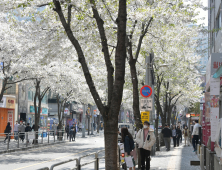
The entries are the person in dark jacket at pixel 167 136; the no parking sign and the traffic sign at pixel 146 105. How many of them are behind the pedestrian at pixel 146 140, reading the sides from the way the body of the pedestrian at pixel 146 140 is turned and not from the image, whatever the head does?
3

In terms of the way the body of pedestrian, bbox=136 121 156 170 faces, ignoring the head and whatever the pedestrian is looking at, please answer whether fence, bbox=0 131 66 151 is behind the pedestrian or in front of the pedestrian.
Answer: behind

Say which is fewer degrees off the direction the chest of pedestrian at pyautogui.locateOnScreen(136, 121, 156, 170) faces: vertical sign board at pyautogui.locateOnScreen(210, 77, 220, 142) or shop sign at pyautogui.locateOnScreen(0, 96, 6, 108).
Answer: the vertical sign board

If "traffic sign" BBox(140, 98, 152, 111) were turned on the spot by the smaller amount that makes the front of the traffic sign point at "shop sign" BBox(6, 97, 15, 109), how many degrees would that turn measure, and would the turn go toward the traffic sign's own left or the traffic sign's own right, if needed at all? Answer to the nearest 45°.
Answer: approximately 135° to the traffic sign's own right

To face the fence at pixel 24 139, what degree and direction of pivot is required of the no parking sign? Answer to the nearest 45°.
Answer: approximately 135° to its right

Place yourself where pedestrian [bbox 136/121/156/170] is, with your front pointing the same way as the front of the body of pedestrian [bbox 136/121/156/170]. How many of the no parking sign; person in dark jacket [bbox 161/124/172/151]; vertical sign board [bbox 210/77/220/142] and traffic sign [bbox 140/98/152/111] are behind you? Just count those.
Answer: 3

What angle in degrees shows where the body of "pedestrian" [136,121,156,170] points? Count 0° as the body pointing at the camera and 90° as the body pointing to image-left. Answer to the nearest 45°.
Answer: approximately 0°

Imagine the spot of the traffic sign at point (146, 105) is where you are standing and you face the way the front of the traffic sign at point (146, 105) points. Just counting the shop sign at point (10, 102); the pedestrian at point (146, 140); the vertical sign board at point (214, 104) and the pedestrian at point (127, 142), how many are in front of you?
3
